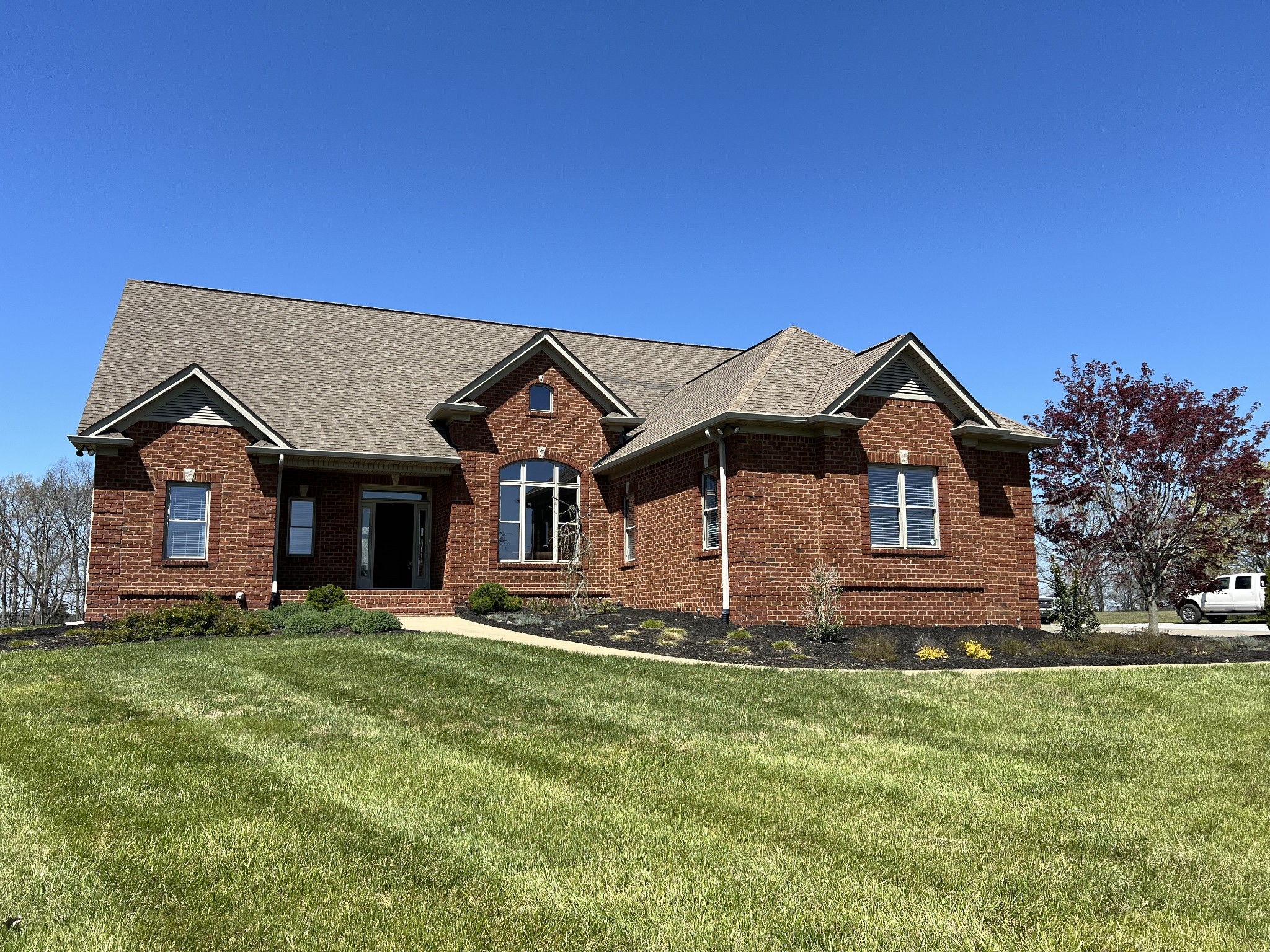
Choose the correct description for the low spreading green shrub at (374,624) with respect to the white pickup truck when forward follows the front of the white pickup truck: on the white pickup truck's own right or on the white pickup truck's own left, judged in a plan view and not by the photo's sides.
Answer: on the white pickup truck's own left

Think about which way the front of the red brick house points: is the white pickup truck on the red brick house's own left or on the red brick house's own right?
on the red brick house's own left

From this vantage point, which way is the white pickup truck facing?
to the viewer's left

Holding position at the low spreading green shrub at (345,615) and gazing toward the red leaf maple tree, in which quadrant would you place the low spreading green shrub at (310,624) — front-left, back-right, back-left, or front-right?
back-right

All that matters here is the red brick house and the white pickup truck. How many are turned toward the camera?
1

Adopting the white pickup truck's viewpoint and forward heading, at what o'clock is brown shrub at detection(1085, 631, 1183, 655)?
The brown shrub is roughly at 9 o'clock from the white pickup truck.

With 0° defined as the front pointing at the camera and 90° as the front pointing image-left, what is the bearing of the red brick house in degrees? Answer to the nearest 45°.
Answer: approximately 0°

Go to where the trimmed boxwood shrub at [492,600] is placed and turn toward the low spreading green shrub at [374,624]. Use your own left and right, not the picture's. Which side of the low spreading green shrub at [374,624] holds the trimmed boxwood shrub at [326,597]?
right

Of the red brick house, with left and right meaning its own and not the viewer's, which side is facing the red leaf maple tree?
left

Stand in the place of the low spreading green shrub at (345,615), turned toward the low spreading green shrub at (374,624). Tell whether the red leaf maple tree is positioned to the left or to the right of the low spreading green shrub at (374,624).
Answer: left

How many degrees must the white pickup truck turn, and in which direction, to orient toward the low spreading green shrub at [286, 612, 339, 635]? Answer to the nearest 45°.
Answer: approximately 45° to its left

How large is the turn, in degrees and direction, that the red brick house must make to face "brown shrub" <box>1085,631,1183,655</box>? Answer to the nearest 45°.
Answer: approximately 45° to its left

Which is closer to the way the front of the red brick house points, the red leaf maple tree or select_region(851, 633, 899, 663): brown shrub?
the brown shrub

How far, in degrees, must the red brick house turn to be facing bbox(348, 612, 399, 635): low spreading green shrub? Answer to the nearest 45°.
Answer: approximately 45° to its right
